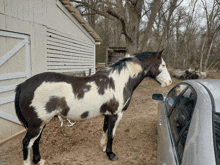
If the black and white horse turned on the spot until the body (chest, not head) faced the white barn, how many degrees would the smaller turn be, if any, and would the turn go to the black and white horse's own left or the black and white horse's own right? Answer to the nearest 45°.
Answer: approximately 135° to the black and white horse's own left

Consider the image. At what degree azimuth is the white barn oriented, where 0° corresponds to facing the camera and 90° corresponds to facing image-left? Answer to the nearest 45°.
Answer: approximately 315°

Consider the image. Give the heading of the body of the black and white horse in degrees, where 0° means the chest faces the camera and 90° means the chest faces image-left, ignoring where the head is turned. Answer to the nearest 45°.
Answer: approximately 270°
